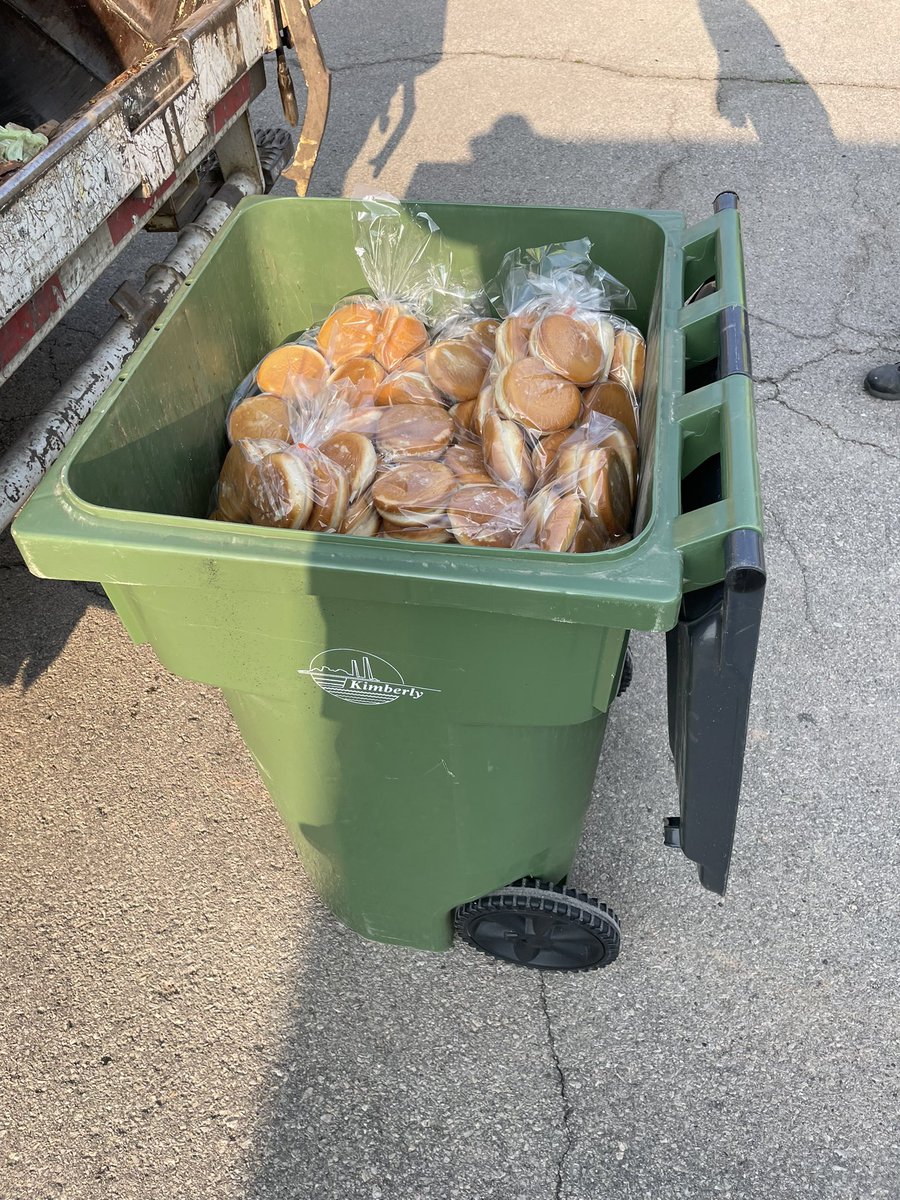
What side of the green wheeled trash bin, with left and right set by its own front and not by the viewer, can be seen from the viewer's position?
left

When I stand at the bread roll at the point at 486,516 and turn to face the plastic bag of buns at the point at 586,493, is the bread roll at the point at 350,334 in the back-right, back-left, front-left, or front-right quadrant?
back-left
